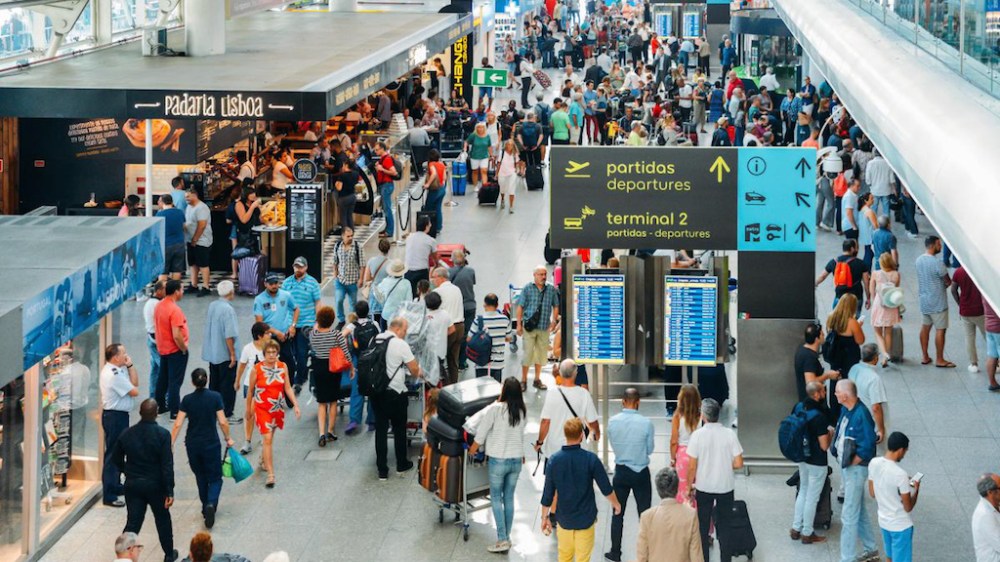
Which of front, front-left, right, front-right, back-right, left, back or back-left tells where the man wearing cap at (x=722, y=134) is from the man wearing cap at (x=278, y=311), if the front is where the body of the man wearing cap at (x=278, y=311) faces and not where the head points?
back-left

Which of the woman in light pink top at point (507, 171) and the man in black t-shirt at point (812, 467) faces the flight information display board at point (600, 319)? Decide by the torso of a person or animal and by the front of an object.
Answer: the woman in light pink top

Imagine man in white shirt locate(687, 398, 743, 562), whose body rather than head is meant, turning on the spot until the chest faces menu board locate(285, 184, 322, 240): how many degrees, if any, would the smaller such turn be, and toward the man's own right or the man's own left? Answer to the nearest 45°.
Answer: approximately 45° to the man's own left

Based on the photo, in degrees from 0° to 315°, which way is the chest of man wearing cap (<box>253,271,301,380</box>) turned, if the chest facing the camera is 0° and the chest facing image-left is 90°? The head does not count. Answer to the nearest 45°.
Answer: approximately 0°

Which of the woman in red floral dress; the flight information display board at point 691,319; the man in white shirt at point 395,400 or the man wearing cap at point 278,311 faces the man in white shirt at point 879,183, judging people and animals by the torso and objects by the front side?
the man in white shirt at point 395,400

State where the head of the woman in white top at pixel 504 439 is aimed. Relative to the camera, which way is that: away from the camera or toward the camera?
away from the camera

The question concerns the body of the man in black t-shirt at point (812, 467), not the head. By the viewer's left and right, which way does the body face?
facing to the right of the viewer

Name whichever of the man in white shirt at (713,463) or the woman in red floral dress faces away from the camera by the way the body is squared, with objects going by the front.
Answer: the man in white shirt

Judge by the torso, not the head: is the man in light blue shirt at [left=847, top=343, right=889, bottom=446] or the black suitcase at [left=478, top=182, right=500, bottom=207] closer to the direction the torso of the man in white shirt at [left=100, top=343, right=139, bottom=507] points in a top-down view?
the man in light blue shirt

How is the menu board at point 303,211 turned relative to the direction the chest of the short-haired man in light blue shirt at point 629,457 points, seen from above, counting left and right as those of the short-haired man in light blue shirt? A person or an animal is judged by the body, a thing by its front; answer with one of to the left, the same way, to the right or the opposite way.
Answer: the opposite way

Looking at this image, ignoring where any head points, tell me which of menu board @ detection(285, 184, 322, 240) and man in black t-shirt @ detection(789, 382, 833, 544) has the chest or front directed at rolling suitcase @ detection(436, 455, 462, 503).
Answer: the menu board

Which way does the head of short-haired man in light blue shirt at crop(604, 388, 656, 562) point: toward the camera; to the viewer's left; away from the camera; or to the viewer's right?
away from the camera

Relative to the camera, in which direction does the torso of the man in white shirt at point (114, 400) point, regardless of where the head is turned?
to the viewer's right

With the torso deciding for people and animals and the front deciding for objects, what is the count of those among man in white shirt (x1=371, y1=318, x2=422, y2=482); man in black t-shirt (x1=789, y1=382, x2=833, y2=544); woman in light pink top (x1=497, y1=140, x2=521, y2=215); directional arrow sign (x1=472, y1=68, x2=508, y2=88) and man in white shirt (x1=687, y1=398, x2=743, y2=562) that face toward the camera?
2
